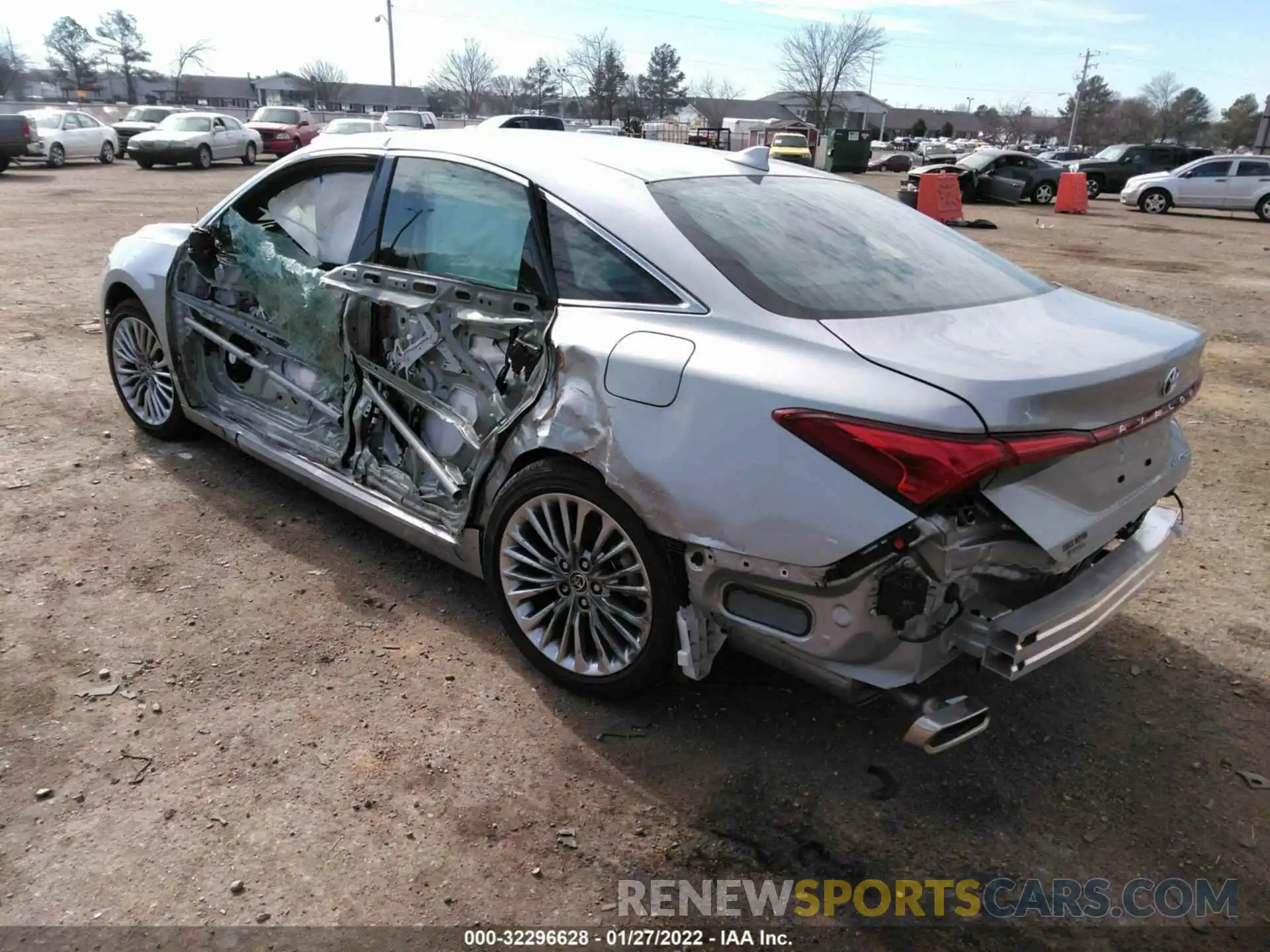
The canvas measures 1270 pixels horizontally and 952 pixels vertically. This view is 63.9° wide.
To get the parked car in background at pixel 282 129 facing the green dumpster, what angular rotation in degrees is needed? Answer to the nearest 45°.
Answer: approximately 135° to its left

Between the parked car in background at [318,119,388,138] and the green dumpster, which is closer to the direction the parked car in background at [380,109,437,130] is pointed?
the parked car in background

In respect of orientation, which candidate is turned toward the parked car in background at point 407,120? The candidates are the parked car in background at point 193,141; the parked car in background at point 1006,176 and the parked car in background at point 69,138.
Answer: the parked car in background at point 1006,176

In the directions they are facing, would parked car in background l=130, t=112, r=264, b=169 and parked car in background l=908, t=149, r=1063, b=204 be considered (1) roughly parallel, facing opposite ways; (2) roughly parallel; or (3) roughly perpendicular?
roughly perpendicular

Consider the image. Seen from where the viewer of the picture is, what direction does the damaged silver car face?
facing away from the viewer and to the left of the viewer

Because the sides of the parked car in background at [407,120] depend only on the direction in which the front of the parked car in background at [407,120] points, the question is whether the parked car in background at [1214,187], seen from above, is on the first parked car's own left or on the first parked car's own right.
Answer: on the first parked car's own left

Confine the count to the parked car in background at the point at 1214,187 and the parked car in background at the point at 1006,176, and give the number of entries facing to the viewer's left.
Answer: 2

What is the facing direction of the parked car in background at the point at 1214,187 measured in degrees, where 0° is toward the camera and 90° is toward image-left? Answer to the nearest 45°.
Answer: approximately 90°

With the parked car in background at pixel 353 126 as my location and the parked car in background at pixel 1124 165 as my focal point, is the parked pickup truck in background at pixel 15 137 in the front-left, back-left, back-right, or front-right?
back-right

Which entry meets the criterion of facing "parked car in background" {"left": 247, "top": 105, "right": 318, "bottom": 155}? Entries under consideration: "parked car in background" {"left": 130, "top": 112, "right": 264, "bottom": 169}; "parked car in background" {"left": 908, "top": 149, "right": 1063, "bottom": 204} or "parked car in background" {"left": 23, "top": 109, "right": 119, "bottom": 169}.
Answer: "parked car in background" {"left": 908, "top": 149, "right": 1063, "bottom": 204}

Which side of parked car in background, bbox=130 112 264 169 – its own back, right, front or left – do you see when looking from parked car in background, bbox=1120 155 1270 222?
left

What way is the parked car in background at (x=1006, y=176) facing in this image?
to the viewer's left
